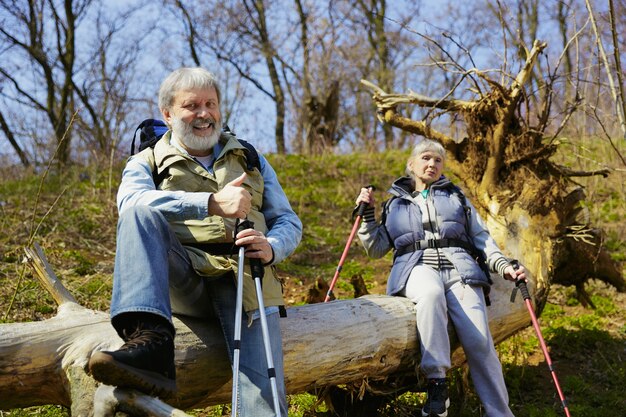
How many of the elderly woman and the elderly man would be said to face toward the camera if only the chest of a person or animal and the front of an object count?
2

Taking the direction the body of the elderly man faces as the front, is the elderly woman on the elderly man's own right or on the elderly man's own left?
on the elderly man's own left

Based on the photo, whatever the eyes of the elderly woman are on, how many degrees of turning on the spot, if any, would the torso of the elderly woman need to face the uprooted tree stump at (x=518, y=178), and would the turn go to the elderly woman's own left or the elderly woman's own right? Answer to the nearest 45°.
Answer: approximately 135° to the elderly woman's own left

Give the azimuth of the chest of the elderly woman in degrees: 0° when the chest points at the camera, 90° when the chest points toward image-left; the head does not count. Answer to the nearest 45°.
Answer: approximately 0°

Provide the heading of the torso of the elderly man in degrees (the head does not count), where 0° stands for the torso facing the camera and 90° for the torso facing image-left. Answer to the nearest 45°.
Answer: approximately 0°

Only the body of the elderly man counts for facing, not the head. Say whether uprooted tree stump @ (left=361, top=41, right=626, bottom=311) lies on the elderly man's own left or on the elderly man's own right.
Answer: on the elderly man's own left
